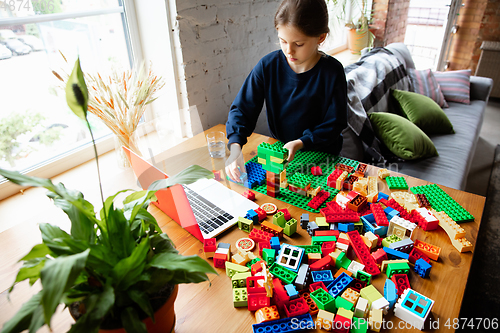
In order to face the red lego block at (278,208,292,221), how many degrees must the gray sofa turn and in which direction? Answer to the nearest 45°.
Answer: approximately 45° to its right

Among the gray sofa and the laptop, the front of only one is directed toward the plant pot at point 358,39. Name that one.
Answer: the laptop

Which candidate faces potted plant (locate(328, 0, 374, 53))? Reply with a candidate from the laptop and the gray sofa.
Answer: the laptop

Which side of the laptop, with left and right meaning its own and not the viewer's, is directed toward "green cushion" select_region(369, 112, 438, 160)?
front

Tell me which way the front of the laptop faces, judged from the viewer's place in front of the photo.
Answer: facing away from the viewer and to the right of the viewer
